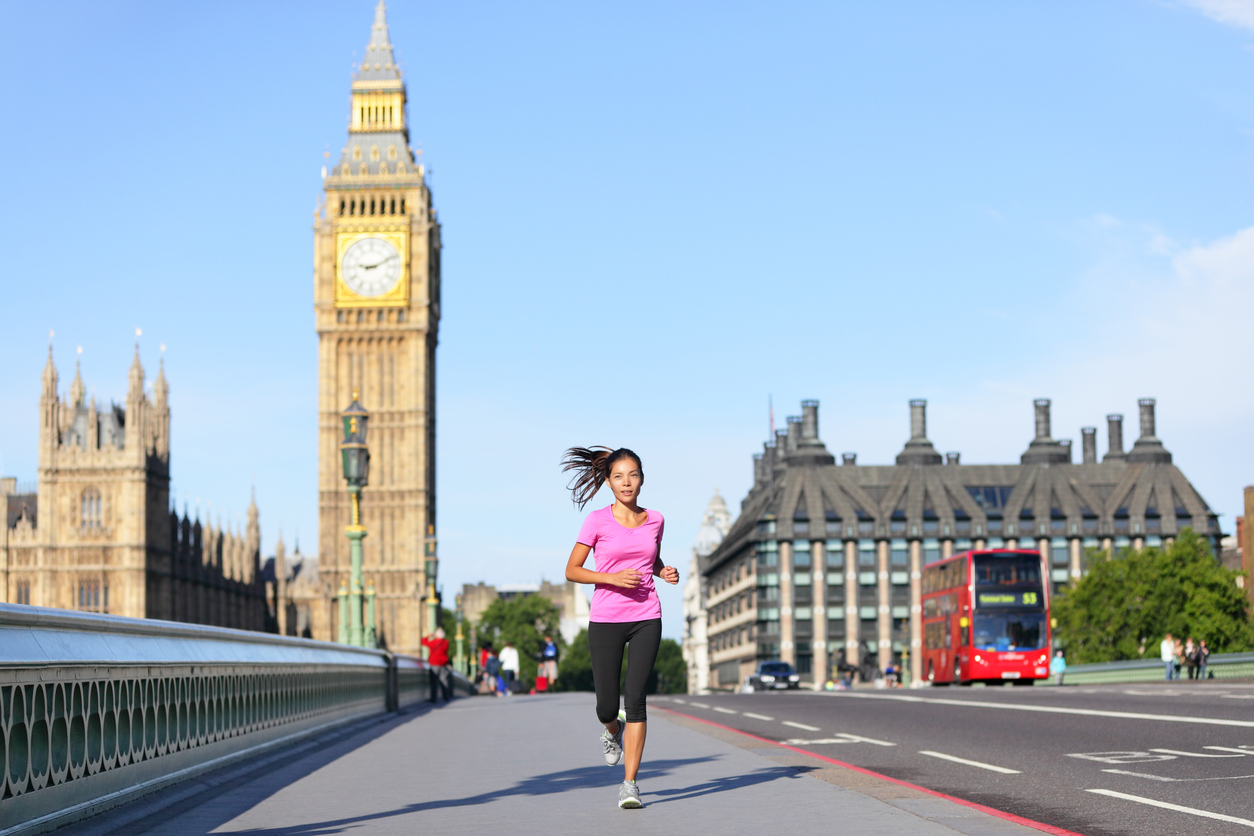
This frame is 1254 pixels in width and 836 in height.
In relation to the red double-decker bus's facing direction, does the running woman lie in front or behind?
in front

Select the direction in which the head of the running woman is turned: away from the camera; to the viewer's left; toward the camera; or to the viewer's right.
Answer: toward the camera

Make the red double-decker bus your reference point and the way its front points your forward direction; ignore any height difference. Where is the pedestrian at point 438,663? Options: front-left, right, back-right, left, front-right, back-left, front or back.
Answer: front-right

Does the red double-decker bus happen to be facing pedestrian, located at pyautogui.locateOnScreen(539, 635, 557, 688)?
no

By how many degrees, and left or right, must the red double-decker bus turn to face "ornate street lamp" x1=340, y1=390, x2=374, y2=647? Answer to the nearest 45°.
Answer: approximately 45° to its right

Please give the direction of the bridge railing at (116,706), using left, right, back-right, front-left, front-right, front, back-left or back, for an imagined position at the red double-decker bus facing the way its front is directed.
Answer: front

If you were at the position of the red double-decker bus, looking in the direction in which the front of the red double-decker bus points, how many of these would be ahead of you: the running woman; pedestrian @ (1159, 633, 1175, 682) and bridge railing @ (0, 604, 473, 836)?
2

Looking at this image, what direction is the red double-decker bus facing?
toward the camera

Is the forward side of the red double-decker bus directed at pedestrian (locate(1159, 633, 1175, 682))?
no
